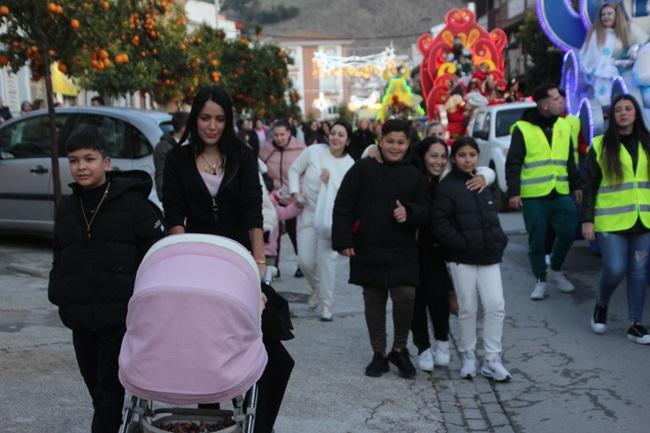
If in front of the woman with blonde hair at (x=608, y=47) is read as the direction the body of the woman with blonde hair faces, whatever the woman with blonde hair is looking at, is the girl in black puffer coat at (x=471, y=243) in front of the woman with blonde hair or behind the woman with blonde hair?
in front

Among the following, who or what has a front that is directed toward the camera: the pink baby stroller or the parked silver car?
the pink baby stroller

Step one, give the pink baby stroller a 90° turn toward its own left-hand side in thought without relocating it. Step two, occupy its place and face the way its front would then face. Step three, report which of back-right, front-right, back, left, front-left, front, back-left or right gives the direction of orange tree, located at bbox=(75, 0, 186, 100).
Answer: left

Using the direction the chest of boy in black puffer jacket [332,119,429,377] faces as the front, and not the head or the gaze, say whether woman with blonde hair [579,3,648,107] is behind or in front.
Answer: behind

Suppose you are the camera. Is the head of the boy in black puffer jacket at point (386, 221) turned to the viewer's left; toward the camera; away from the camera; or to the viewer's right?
toward the camera

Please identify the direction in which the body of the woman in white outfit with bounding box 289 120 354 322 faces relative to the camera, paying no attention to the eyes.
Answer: toward the camera

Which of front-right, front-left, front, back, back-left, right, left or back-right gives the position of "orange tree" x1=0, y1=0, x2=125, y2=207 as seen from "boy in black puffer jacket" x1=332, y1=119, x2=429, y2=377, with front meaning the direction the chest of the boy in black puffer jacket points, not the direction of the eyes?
back-right

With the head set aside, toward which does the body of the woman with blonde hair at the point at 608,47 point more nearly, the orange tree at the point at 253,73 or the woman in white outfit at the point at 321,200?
the woman in white outfit

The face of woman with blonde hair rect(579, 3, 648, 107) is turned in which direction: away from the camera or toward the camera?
toward the camera

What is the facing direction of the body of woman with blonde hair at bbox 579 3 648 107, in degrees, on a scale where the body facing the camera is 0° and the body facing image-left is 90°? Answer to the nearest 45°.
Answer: approximately 0°

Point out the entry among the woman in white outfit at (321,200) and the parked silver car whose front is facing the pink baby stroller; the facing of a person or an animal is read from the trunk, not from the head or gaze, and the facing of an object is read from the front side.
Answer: the woman in white outfit

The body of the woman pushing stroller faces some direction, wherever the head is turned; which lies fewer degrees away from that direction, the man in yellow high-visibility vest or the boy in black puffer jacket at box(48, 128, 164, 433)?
the boy in black puffer jacket

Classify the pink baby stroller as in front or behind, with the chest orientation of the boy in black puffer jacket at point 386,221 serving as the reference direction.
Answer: in front

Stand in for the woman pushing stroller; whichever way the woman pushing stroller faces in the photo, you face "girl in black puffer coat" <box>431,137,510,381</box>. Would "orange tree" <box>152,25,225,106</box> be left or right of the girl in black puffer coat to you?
left

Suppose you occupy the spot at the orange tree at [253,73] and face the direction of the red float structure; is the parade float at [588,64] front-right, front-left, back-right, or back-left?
front-right

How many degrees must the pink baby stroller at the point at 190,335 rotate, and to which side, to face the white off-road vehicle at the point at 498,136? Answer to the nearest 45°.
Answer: approximately 135° to its left

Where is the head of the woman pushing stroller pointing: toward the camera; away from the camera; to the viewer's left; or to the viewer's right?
toward the camera

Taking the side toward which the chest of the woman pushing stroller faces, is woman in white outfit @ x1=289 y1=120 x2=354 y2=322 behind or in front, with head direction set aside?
behind

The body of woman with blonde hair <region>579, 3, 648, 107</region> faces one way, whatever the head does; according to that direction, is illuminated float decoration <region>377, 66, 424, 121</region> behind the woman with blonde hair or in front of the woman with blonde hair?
behind
